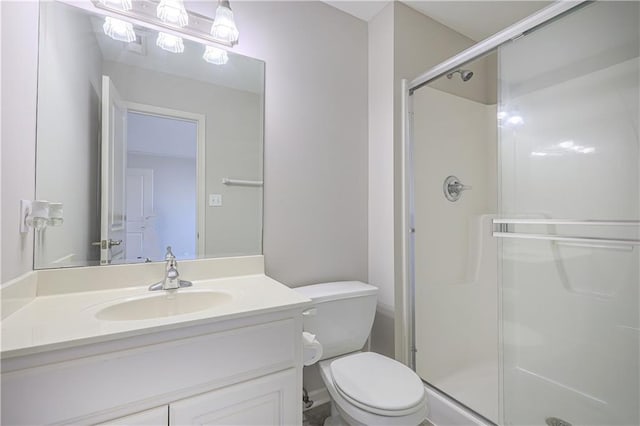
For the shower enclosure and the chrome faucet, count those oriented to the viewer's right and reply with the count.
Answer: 0

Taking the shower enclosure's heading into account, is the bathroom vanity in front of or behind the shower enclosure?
in front

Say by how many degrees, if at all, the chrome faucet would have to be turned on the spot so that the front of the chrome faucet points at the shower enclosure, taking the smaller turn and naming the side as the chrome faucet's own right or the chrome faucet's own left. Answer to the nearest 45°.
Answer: approximately 90° to the chrome faucet's own left

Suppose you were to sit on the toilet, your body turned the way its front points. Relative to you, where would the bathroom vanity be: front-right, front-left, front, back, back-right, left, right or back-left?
right

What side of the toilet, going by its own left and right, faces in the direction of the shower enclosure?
left

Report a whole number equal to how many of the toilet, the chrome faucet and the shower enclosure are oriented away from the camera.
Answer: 0

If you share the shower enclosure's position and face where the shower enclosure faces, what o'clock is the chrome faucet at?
The chrome faucet is roughly at 12 o'clock from the shower enclosure.

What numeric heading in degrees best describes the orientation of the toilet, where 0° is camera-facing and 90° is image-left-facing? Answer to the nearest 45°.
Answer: approximately 315°

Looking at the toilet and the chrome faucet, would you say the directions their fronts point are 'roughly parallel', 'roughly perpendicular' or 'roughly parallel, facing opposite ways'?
roughly parallel

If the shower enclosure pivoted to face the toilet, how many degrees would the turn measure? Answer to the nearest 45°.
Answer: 0° — it already faces it

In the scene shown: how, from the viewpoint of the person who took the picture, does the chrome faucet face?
facing the viewer
